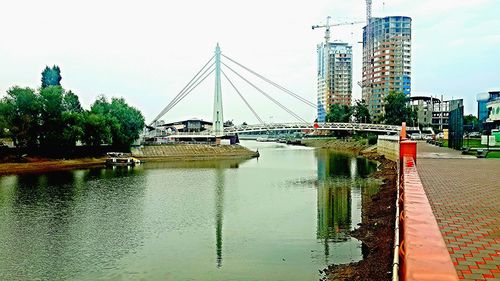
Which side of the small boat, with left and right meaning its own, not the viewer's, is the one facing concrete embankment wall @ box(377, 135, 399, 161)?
front

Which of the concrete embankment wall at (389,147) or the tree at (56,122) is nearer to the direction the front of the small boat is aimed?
the concrete embankment wall

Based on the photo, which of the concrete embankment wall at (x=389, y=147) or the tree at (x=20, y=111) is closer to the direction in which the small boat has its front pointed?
the concrete embankment wall

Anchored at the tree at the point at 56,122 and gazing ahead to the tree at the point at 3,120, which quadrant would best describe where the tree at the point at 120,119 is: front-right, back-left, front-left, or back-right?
back-right

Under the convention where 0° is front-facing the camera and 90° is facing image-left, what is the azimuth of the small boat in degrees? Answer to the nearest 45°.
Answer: approximately 270°
